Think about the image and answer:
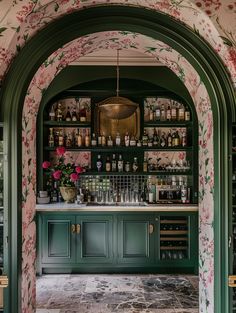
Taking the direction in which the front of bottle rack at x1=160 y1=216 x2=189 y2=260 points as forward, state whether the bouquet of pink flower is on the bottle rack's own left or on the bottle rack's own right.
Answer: on the bottle rack's own right

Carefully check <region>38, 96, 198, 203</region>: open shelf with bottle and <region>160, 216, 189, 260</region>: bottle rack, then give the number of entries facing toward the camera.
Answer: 2

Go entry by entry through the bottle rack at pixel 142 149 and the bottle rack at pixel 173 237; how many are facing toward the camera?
2

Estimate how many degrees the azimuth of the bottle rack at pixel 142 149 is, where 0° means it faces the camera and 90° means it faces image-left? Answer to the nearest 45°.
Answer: approximately 0°

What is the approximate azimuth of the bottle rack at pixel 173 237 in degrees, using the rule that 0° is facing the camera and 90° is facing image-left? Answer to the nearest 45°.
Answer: approximately 0°
